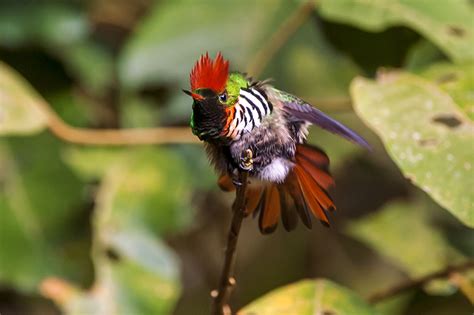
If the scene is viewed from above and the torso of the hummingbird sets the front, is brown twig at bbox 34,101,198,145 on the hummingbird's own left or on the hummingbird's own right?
on the hummingbird's own right

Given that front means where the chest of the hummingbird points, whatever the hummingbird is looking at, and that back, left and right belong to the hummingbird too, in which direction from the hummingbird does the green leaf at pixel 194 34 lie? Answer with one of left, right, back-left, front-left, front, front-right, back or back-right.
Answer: back-right

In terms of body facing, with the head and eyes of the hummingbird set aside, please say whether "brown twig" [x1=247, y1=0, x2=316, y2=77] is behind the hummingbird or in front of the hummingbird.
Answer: behind

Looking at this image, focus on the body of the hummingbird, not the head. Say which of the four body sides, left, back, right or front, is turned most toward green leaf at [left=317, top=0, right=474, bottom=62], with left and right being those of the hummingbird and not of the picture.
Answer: back

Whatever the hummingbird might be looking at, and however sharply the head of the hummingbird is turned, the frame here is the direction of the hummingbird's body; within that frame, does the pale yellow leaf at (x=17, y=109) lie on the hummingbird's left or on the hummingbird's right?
on the hummingbird's right

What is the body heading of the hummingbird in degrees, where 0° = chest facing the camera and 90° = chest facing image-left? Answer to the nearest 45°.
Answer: approximately 45°
